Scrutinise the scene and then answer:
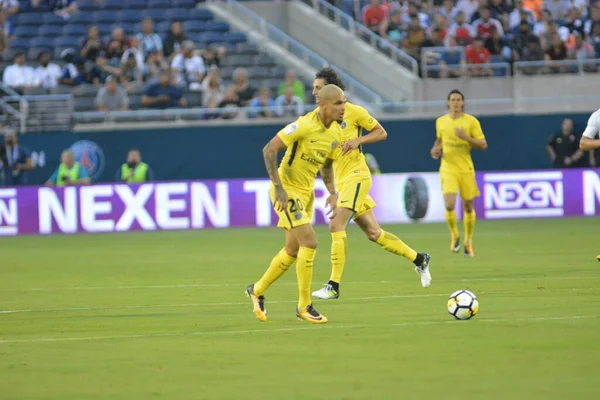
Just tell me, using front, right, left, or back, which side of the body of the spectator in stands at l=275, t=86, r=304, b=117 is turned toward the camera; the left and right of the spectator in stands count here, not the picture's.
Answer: front

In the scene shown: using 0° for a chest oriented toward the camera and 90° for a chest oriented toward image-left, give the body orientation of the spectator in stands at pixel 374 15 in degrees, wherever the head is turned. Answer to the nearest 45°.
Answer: approximately 0°

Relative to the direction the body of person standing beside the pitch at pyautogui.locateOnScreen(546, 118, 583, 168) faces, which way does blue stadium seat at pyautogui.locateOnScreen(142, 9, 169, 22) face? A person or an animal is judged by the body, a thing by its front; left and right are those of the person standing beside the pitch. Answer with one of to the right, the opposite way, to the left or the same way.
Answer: the same way

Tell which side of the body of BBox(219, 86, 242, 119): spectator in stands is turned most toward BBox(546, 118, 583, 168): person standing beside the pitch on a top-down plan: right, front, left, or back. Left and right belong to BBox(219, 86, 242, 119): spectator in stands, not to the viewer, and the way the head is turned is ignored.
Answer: left

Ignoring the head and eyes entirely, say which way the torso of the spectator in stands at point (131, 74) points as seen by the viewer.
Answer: toward the camera

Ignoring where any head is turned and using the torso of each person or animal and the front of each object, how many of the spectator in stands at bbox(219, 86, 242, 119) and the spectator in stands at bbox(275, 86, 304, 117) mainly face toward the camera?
2

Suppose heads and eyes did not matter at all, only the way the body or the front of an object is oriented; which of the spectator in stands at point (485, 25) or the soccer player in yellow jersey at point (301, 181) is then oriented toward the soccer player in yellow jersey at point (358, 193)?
the spectator in stands

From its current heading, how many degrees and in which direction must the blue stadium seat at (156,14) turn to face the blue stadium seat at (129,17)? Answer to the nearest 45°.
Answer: approximately 90° to its right

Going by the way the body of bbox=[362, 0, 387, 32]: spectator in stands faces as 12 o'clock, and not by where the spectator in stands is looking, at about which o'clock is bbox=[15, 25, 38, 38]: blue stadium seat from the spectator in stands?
The blue stadium seat is roughly at 3 o'clock from the spectator in stands.

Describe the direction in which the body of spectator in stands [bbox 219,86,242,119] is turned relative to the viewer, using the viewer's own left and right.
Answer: facing the viewer

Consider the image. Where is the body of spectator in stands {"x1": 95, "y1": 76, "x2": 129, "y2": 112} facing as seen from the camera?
toward the camera

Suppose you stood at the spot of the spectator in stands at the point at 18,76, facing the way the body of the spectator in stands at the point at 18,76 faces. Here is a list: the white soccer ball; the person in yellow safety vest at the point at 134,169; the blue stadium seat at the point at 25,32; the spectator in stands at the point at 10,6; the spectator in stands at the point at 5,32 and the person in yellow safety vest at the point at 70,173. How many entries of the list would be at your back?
3

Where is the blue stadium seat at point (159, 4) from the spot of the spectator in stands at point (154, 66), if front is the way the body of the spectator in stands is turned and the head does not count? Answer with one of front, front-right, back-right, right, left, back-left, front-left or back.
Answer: back-left

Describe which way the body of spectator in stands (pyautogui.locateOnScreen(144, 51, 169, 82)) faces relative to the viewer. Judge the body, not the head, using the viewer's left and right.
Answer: facing the viewer and to the right of the viewer

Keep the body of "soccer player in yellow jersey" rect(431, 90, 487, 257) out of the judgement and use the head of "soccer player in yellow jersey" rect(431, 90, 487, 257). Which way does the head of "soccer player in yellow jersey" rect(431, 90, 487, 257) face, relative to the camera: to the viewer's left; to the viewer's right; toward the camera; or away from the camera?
toward the camera

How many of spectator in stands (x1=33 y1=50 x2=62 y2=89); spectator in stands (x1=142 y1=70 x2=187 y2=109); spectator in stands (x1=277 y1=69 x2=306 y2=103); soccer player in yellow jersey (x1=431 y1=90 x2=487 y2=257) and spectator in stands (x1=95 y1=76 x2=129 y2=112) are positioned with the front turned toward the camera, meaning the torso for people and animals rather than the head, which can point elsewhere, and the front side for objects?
5

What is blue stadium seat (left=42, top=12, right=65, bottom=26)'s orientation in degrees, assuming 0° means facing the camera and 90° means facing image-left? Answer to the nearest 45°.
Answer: approximately 0°
